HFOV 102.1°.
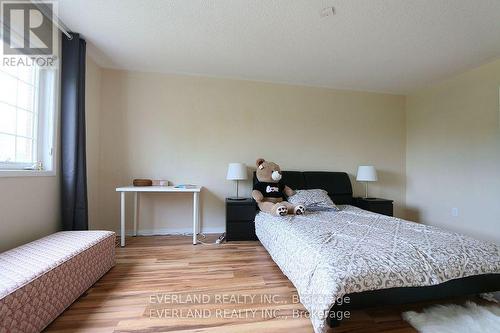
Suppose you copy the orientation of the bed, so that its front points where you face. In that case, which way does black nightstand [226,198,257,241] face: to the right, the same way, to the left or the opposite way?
the same way

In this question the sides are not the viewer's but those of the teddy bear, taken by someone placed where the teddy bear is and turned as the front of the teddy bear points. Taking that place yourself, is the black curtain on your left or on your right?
on your right

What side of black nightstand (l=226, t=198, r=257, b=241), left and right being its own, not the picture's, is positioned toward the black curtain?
right

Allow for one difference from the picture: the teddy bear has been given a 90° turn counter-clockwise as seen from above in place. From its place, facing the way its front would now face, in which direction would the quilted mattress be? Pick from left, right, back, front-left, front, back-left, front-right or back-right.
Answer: back

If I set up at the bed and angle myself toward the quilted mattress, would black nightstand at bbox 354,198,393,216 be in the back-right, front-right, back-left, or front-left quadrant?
back-right

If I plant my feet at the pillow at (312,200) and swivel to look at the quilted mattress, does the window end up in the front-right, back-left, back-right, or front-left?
front-right

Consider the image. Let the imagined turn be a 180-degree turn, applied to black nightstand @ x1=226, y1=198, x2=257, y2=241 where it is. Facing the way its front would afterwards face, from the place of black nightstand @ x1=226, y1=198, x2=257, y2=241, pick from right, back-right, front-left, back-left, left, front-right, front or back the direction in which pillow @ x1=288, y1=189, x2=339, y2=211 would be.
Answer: right

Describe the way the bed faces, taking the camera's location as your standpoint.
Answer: facing the viewer and to the right of the viewer

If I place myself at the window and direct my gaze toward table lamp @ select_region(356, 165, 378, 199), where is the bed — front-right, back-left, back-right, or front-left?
front-right

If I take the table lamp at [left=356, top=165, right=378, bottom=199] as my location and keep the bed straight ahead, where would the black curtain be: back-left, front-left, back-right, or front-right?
front-right

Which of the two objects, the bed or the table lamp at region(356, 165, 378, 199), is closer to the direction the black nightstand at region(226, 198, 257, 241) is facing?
the bed

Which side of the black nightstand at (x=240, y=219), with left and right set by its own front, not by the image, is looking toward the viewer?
front
